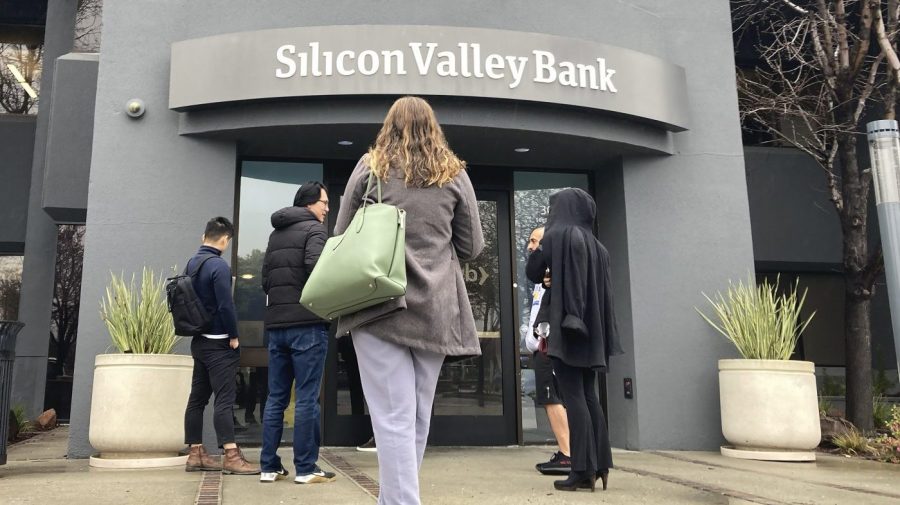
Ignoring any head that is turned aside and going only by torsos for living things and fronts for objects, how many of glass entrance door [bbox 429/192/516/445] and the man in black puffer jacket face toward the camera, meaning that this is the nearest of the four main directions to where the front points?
1

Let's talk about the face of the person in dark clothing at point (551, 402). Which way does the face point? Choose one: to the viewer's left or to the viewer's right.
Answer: to the viewer's left

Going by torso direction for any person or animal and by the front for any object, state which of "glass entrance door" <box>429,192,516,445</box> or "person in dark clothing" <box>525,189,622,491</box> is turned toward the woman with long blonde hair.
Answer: the glass entrance door

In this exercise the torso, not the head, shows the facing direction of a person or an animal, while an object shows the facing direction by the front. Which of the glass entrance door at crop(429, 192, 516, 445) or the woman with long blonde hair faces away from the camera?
the woman with long blonde hair

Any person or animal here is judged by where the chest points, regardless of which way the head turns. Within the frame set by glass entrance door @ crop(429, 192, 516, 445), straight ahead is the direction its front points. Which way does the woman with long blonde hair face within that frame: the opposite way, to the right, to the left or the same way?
the opposite way

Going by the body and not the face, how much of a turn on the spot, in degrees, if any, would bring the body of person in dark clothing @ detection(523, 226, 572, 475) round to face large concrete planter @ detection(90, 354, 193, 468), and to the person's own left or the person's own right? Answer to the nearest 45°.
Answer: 0° — they already face it

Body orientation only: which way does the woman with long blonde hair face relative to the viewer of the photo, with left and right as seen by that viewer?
facing away from the viewer

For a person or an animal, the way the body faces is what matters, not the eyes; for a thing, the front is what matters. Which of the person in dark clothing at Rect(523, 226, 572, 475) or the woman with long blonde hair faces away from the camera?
the woman with long blonde hair

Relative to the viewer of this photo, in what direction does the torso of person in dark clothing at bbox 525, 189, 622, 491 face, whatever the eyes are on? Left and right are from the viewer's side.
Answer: facing away from the viewer and to the left of the viewer

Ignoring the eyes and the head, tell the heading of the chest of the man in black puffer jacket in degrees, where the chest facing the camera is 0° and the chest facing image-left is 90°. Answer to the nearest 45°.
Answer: approximately 225°

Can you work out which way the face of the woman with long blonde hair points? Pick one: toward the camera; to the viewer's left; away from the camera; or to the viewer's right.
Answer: away from the camera

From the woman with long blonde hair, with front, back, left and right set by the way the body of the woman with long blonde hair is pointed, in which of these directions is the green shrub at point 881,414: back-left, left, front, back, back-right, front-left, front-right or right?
front-right
